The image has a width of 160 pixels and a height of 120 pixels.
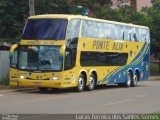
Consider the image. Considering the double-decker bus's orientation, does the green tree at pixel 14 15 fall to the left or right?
on its right

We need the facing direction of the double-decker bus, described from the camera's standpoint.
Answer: facing the viewer and to the left of the viewer
